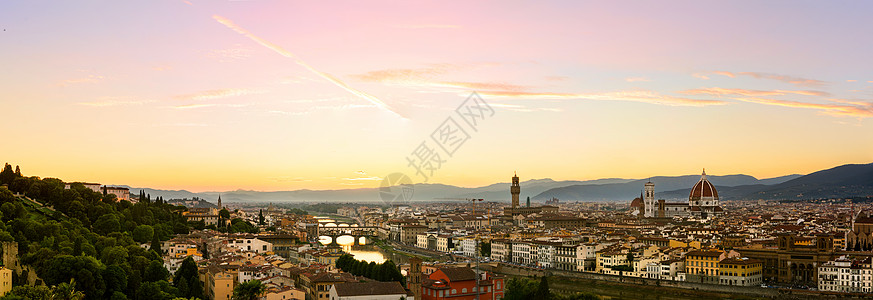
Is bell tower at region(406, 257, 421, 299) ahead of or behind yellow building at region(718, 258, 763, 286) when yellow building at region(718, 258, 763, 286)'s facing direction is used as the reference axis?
ahead

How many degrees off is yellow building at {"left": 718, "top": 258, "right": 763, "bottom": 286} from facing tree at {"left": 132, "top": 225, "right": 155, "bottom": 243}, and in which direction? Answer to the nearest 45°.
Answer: approximately 45° to its right

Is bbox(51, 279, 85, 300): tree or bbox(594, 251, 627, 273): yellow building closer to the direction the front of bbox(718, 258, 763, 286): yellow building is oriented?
the tree

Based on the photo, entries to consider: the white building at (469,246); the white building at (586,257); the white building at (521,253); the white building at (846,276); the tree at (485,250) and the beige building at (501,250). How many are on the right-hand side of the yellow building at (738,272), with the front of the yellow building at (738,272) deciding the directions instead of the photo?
5

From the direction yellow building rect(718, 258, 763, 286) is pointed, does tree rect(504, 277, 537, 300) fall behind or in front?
in front

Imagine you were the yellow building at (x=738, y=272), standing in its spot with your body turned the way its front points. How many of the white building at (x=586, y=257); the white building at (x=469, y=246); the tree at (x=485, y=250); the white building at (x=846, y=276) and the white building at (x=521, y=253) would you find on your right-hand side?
4

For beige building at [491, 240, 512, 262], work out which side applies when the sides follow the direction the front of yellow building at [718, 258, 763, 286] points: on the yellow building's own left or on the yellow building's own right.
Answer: on the yellow building's own right

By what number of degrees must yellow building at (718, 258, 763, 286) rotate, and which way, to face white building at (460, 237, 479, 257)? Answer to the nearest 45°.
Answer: approximately 90° to its right

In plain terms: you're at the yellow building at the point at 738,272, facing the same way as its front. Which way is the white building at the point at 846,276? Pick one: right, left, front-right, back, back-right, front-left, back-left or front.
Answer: back-left

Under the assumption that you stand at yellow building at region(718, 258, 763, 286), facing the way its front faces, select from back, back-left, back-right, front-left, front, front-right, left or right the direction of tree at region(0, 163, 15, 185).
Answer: front-right

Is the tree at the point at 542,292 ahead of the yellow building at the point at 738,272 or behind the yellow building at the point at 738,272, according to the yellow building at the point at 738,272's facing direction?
ahead

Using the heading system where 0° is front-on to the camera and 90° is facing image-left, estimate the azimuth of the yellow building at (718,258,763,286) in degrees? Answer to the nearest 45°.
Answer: approximately 45°
